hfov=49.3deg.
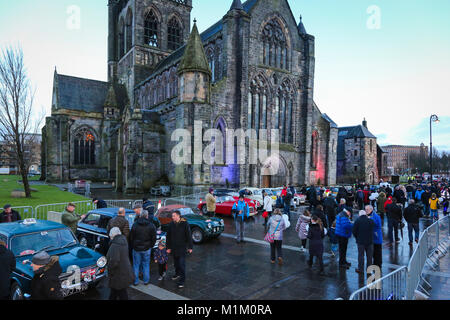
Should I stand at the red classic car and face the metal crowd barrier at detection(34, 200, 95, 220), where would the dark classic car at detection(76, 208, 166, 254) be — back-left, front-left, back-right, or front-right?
front-left

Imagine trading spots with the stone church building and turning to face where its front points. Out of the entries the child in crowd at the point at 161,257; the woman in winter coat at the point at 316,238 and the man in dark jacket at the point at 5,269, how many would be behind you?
0

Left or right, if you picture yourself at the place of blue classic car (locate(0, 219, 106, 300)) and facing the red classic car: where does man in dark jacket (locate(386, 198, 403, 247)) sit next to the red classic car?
right

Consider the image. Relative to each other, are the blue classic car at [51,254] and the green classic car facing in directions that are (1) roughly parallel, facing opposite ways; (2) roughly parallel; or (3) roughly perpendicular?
roughly parallel

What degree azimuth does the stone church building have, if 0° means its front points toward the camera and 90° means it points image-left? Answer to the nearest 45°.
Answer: approximately 315°

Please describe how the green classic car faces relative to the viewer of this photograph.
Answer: facing the viewer and to the right of the viewer

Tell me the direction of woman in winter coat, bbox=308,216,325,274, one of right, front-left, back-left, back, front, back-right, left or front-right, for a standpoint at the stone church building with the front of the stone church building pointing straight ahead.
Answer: front-right

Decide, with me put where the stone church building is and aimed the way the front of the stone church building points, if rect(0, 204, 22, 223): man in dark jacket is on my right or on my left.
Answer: on my right

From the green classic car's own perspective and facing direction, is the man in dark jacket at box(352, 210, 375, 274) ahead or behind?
ahead
